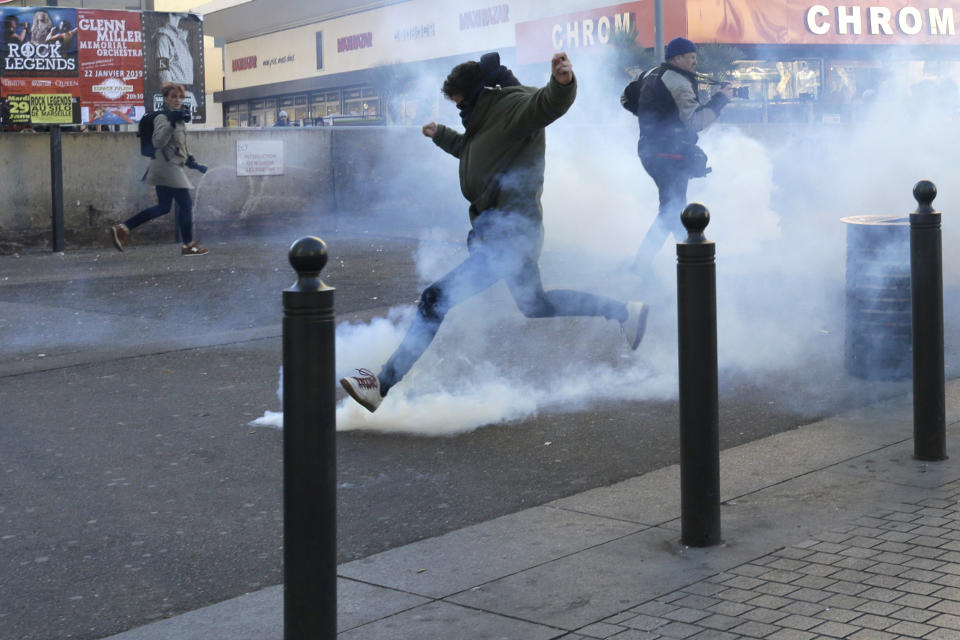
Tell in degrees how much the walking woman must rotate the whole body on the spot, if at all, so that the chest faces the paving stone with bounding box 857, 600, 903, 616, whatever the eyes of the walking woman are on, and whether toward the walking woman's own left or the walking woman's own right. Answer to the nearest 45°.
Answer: approximately 90° to the walking woman's own right

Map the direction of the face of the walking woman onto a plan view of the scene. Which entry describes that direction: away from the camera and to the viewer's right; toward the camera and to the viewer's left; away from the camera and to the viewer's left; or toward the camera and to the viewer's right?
toward the camera and to the viewer's right

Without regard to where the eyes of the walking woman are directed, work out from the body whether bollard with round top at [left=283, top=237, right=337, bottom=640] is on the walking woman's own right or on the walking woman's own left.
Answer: on the walking woman's own right

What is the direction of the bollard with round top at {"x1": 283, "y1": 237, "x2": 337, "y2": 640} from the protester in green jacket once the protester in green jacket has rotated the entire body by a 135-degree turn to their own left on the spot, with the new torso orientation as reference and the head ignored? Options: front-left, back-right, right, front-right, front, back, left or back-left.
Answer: front-right

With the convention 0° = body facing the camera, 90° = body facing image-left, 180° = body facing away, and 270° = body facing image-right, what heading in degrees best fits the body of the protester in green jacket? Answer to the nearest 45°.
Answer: approximately 90°

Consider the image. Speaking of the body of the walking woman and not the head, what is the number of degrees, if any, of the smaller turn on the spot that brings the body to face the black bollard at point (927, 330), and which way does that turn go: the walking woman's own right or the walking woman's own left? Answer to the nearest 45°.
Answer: approximately 90° to the walking woman's own right

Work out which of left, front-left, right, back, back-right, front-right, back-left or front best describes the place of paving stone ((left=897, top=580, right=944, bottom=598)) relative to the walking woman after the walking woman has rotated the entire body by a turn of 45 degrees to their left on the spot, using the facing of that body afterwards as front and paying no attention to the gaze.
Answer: back-right

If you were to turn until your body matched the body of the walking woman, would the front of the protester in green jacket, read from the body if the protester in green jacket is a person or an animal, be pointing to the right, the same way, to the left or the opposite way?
the opposite way

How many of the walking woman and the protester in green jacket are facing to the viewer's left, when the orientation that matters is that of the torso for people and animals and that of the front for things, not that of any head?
1

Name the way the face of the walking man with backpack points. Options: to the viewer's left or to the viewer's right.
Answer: to the viewer's right

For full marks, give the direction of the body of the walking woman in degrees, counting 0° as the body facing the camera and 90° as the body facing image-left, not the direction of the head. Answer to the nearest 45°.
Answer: approximately 270°
